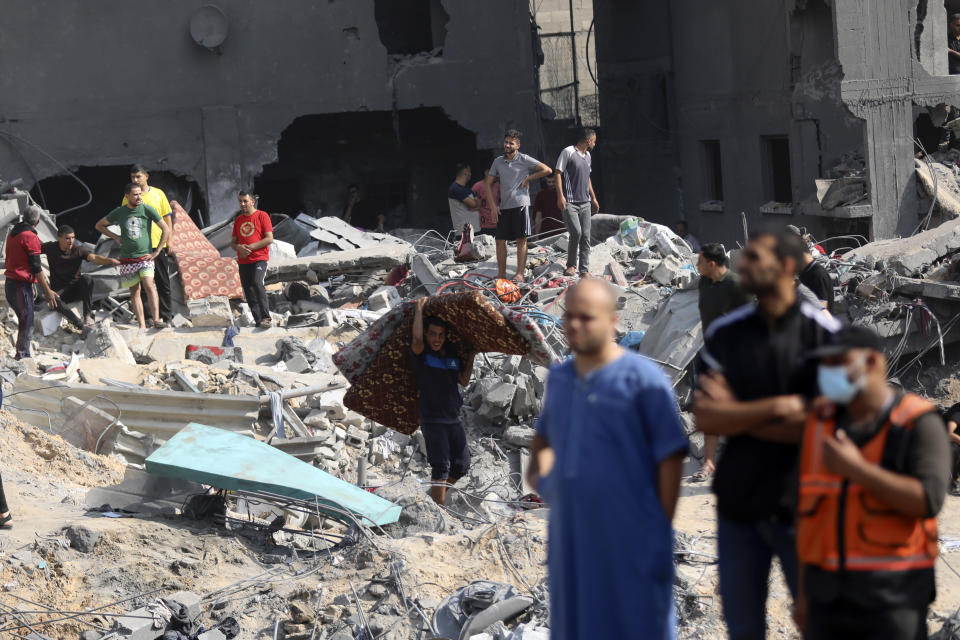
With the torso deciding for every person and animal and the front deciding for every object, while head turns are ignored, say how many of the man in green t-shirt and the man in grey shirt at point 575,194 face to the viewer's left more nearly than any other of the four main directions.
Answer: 0

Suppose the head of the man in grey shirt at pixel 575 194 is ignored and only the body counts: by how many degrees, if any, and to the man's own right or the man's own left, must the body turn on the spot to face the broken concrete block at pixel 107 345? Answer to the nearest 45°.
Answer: approximately 135° to the man's own right

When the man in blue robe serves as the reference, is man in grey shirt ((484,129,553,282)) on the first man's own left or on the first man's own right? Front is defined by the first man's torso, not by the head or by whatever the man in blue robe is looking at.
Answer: on the first man's own right

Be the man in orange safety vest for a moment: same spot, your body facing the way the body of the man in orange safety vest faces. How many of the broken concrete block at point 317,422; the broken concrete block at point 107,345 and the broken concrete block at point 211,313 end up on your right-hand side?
3

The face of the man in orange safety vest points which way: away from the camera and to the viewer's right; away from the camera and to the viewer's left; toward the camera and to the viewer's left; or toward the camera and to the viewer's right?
toward the camera and to the viewer's left

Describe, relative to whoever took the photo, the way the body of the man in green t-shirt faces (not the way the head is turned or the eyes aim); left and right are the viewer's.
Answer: facing the viewer

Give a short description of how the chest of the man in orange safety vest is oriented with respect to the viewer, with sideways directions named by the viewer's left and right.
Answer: facing the viewer and to the left of the viewer

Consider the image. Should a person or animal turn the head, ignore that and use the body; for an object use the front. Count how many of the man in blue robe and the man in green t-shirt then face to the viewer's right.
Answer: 0

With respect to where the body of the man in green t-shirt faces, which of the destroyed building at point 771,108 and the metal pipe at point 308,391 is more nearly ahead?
the metal pipe

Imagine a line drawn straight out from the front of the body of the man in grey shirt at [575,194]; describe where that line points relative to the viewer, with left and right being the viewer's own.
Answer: facing the viewer and to the right of the viewer

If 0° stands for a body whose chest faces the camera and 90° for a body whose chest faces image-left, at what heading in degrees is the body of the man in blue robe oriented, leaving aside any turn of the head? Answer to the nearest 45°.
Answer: approximately 45°

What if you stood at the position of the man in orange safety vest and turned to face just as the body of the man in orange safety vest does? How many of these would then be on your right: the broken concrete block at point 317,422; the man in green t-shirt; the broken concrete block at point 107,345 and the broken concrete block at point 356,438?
4

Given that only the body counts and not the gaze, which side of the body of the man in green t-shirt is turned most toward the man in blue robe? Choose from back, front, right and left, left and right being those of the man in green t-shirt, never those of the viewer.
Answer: front

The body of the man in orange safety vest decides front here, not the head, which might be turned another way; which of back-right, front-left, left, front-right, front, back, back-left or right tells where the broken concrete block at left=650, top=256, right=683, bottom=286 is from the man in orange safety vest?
back-right

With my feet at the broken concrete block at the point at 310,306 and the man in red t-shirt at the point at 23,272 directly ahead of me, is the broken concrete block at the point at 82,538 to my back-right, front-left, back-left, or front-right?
front-left
